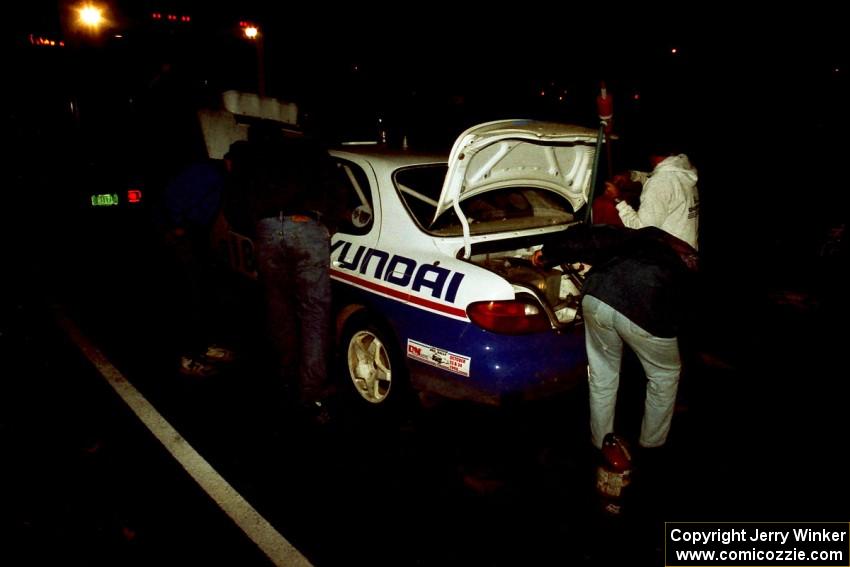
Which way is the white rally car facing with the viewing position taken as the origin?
facing away from the viewer and to the left of the viewer

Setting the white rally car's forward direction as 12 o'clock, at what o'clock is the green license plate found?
The green license plate is roughly at 12 o'clock from the white rally car.

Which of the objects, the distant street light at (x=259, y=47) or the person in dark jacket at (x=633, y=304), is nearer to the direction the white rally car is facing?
the distant street light
